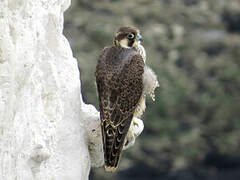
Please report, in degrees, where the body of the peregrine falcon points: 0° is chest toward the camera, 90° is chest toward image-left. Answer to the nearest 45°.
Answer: approximately 225°
